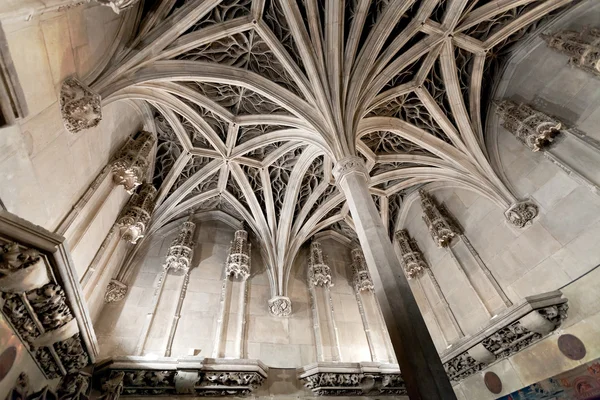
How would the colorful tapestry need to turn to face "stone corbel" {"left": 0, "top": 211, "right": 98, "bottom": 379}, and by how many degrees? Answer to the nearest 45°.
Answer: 0° — it already faces it

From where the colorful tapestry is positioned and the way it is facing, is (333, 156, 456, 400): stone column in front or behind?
in front

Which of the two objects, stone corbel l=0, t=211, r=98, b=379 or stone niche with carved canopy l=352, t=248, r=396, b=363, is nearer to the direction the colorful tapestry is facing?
the stone corbel

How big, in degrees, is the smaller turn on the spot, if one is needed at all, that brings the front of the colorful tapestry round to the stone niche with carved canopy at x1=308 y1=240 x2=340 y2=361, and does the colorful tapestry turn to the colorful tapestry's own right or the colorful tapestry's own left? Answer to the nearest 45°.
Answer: approximately 45° to the colorful tapestry's own right

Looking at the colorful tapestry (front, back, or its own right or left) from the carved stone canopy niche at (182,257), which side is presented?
front

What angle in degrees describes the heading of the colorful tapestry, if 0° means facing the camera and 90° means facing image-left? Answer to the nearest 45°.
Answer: approximately 45°

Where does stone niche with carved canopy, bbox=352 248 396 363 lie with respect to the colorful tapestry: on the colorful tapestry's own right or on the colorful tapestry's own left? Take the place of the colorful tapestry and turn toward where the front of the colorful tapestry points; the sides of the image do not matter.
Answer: on the colorful tapestry's own right
